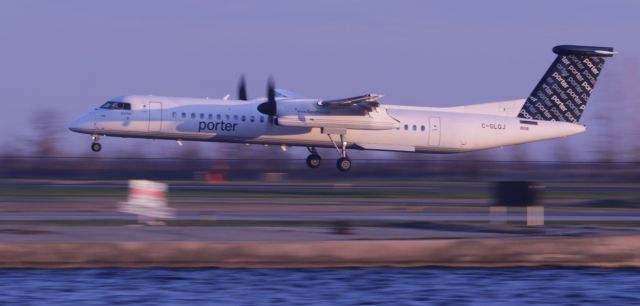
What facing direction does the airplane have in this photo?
to the viewer's left

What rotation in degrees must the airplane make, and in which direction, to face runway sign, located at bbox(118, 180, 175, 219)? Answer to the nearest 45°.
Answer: approximately 90° to its left
